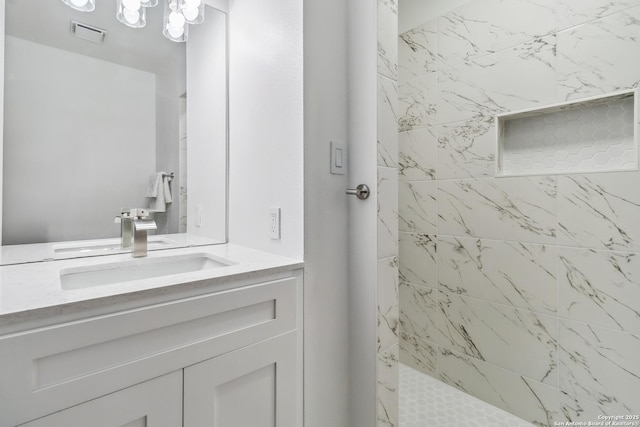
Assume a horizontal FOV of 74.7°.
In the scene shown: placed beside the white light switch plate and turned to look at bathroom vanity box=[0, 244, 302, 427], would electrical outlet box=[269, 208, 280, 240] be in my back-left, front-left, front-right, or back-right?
front-right

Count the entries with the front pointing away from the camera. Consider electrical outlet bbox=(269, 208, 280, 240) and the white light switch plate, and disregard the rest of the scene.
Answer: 0

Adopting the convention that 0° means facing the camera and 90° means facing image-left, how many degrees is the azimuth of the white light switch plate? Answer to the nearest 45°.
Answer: approximately 315°

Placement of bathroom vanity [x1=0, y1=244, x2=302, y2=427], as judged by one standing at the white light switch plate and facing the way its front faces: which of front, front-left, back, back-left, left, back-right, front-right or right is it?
right

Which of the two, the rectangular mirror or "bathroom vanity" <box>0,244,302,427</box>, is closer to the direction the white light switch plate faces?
the bathroom vanity

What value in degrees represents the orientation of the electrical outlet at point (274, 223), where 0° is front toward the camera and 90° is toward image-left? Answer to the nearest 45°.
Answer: approximately 45°

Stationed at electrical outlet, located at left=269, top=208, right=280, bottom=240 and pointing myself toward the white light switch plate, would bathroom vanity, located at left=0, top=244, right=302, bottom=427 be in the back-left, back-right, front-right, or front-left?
back-right

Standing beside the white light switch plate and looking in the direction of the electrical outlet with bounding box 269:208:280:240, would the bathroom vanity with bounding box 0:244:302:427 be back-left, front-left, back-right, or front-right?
front-left
